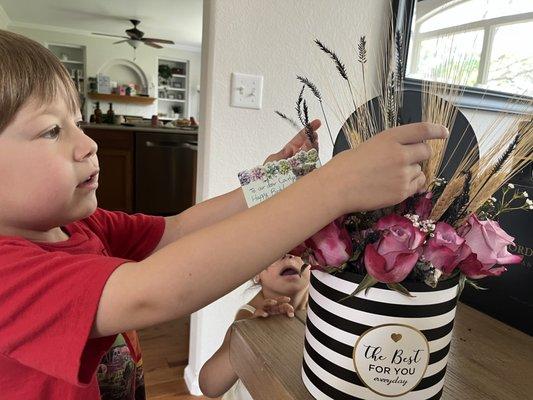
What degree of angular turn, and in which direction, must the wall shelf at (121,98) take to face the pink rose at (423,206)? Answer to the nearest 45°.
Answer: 0° — it already faces it

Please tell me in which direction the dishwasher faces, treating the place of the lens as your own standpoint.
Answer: facing the viewer

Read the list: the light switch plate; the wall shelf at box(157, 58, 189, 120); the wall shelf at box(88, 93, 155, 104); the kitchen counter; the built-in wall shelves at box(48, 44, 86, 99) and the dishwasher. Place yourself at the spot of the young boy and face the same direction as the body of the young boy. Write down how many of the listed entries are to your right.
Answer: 0

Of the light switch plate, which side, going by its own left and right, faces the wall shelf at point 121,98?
back

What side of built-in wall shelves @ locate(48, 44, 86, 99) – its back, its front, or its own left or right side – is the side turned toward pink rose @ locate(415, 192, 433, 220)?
front

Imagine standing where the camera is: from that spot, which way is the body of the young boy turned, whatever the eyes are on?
to the viewer's right

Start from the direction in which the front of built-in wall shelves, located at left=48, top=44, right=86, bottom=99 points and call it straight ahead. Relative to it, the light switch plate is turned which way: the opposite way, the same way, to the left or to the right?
the same way

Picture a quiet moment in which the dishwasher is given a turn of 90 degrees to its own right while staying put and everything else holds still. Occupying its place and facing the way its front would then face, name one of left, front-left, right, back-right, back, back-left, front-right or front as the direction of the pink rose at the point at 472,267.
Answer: left

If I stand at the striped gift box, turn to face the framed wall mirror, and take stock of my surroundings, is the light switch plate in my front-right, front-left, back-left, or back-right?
front-left

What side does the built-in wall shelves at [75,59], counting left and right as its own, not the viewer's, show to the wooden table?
front

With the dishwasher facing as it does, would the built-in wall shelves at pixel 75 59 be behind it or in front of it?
behind

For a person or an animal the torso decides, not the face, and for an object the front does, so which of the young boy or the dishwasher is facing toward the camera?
the dishwasher

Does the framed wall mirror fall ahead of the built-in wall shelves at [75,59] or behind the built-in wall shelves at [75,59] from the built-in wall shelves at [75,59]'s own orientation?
ahead

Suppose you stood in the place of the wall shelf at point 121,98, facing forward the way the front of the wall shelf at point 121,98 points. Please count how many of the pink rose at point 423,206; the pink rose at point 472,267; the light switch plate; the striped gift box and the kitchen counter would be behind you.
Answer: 0

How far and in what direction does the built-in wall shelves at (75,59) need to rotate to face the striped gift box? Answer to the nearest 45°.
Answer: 0° — it already faces it

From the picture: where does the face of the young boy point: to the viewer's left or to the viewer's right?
to the viewer's right

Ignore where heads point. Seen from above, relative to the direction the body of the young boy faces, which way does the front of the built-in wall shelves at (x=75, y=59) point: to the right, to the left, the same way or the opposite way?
to the right

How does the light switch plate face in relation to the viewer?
toward the camera

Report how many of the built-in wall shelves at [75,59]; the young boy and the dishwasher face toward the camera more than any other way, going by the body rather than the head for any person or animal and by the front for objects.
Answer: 2
